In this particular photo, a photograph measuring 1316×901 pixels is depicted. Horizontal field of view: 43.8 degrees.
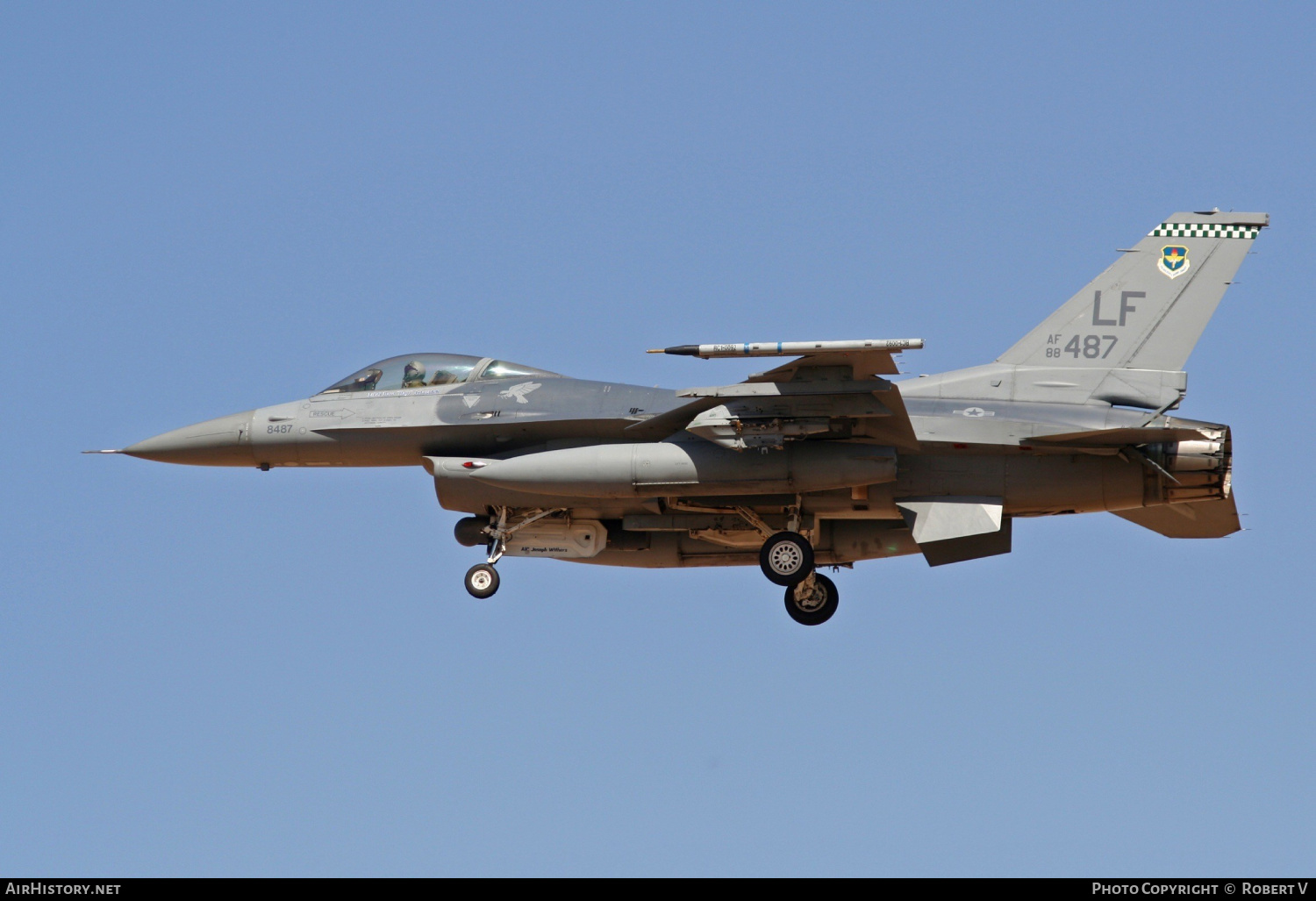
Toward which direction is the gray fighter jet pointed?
to the viewer's left
